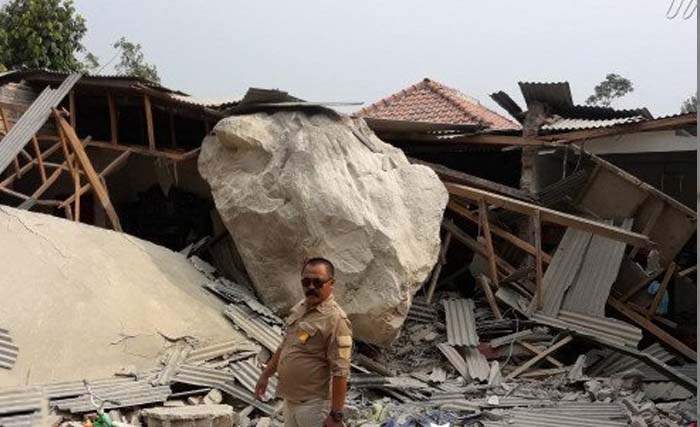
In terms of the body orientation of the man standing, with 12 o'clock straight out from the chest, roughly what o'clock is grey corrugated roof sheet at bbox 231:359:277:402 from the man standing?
The grey corrugated roof sheet is roughly at 4 o'clock from the man standing.

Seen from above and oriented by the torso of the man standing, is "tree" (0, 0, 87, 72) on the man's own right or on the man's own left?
on the man's own right

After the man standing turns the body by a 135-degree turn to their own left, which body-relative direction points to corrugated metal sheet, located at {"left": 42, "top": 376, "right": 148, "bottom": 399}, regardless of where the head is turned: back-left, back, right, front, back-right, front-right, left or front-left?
back-left

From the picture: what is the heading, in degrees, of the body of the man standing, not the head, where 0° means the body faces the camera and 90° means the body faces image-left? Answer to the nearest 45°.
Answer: approximately 45°

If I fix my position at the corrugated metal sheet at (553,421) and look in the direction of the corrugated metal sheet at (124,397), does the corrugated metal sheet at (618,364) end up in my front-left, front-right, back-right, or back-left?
back-right

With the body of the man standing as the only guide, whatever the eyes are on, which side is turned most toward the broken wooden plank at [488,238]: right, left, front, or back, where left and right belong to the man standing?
back

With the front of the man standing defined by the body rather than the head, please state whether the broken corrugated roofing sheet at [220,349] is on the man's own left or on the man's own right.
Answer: on the man's own right

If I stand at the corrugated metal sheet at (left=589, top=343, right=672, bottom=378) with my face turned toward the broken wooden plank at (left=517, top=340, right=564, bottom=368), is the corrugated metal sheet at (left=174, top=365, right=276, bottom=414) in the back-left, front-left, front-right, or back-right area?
front-left

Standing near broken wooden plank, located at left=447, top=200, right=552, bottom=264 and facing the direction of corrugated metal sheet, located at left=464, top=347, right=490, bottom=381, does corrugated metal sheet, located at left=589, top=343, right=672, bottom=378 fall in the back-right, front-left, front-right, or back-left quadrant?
front-left

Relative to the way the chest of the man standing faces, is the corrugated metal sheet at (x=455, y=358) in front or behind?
behind

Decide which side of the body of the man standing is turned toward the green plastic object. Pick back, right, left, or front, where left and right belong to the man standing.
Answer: right

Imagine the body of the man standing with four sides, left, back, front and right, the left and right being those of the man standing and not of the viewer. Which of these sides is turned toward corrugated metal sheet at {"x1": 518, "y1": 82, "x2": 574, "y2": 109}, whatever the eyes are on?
back

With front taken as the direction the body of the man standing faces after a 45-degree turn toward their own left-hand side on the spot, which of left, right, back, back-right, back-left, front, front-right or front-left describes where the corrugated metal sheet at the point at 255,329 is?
back

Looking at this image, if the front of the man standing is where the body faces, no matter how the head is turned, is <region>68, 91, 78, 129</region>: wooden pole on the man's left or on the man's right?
on the man's right

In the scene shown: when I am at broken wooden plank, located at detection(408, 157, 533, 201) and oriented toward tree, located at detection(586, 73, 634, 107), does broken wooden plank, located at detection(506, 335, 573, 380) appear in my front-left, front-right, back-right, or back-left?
back-right

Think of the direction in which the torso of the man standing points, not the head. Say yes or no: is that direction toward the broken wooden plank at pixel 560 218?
no

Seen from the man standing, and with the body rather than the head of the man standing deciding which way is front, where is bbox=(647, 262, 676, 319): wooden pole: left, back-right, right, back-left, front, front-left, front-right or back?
back

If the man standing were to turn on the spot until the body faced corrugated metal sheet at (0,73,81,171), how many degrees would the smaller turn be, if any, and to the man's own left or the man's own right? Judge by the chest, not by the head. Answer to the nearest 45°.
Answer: approximately 90° to the man's own right

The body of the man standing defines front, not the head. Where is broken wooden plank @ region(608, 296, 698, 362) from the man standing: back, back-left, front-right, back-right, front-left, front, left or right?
back

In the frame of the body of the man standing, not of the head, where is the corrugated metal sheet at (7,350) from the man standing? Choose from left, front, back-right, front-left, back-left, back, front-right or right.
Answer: right
